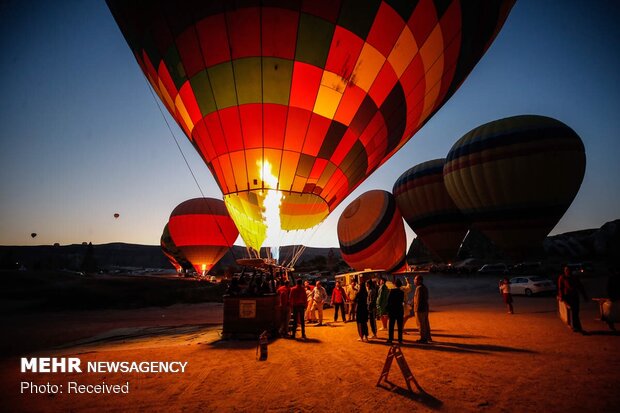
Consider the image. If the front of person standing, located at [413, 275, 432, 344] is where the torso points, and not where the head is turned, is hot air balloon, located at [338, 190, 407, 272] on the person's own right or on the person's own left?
on the person's own right

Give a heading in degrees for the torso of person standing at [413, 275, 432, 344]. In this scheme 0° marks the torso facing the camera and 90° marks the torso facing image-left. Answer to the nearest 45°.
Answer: approximately 90°

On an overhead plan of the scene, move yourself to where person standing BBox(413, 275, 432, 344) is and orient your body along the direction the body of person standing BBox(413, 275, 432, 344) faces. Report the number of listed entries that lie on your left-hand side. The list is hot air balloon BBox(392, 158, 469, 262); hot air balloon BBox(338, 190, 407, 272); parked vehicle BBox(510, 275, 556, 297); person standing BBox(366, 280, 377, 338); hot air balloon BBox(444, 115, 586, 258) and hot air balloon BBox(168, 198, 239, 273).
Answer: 0

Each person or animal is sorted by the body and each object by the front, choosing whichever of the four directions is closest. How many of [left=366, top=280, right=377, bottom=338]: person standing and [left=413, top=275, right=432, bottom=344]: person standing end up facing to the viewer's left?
2

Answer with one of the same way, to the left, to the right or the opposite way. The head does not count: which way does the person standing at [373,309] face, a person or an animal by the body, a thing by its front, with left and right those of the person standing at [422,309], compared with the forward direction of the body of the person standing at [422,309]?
the same way

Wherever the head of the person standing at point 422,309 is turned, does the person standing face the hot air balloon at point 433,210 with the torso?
no

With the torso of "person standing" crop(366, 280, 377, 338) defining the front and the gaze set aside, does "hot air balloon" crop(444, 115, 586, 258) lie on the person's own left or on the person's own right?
on the person's own right

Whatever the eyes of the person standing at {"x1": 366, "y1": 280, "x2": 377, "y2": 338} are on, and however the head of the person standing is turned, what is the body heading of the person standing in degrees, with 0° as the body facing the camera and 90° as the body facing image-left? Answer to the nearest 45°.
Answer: approximately 90°
